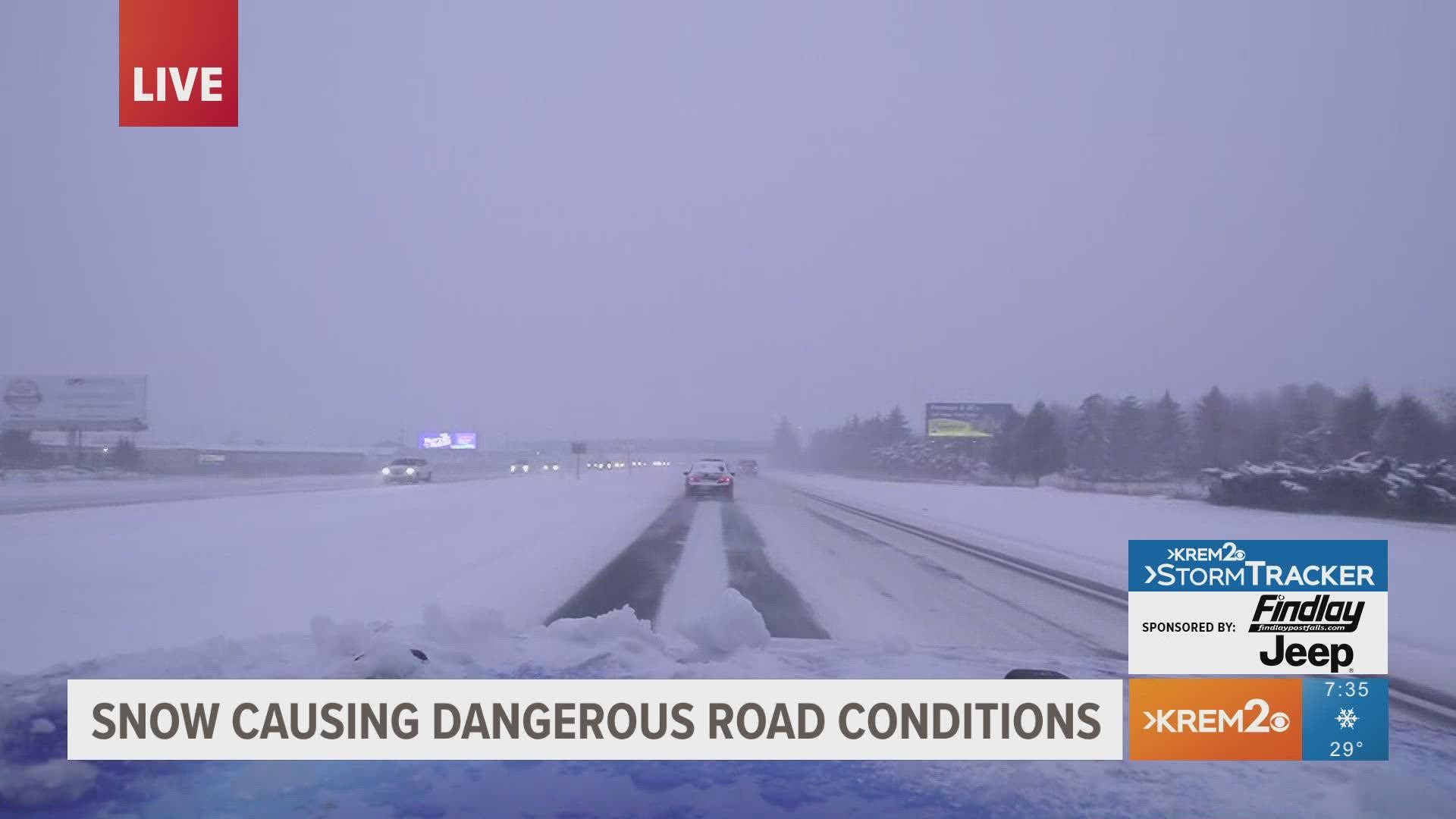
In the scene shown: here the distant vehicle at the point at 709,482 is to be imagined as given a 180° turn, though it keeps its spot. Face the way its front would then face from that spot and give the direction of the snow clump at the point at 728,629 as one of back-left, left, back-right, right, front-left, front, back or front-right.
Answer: front

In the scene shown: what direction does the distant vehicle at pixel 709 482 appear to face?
away from the camera
